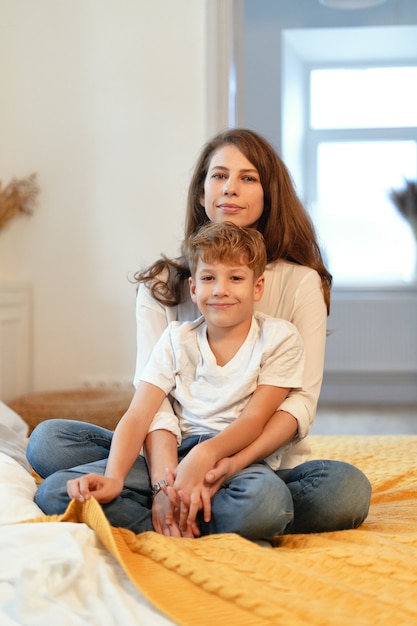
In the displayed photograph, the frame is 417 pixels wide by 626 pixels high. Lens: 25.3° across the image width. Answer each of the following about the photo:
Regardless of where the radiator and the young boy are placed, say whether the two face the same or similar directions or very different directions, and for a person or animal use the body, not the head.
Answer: same or similar directions

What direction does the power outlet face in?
toward the camera

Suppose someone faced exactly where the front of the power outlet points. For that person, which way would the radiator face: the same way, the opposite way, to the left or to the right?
the same way

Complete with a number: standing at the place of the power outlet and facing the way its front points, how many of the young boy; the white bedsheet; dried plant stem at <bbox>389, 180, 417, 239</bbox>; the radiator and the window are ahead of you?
2

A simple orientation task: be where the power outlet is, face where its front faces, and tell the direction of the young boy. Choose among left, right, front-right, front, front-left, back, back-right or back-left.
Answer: front

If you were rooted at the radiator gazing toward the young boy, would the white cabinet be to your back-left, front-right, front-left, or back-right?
front-right

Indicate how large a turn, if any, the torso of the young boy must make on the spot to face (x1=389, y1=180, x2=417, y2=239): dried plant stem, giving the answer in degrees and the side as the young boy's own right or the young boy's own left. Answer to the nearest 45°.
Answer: approximately 180°

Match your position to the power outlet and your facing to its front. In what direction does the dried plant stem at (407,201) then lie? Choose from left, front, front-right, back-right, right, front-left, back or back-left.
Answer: back-left

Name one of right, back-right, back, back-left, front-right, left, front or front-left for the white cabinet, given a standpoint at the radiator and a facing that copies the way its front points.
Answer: front-right

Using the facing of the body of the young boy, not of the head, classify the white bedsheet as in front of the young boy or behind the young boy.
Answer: in front

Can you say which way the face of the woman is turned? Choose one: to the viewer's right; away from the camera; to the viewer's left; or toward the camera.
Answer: toward the camera

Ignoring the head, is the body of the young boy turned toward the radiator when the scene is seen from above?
no

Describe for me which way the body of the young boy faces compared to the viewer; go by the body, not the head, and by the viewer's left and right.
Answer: facing the viewer

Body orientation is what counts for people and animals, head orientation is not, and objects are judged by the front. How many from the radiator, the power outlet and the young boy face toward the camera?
3

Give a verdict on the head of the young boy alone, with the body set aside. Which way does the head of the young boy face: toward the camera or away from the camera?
toward the camera

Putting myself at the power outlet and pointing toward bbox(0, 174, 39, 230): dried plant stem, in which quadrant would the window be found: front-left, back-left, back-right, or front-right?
back-right

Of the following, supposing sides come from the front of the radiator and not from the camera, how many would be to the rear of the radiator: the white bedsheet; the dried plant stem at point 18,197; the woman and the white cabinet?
0
